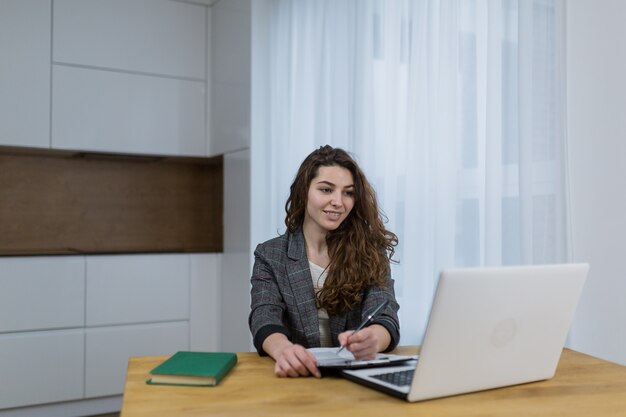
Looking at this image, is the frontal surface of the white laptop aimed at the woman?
yes

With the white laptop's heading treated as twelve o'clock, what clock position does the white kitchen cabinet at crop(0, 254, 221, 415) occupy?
The white kitchen cabinet is roughly at 12 o'clock from the white laptop.

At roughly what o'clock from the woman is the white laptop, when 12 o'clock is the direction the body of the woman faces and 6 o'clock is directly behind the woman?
The white laptop is roughly at 11 o'clock from the woman.

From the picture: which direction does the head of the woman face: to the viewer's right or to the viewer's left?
to the viewer's right

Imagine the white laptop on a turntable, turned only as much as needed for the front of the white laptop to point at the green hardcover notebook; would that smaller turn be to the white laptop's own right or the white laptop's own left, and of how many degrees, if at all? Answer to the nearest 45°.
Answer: approximately 45° to the white laptop's own left

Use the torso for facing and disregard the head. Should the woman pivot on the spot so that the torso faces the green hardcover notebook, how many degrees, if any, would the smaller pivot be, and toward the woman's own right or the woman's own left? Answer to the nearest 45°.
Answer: approximately 45° to the woman's own right

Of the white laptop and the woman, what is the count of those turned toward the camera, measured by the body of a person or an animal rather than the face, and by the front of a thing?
1

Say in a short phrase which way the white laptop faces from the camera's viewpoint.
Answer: facing away from the viewer and to the left of the viewer

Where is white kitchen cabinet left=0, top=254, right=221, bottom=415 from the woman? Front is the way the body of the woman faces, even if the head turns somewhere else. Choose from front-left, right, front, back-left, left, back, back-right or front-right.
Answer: back-right

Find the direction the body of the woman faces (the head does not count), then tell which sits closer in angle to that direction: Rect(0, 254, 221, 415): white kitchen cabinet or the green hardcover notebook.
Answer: the green hardcover notebook
